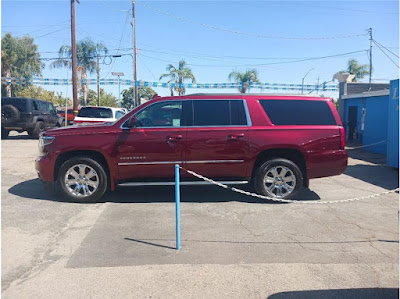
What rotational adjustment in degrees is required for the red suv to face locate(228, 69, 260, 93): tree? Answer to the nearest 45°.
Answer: approximately 90° to its right

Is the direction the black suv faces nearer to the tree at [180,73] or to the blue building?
the tree

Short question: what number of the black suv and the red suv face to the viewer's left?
1

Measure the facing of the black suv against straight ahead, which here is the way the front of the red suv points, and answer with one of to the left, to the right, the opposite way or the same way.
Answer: to the right

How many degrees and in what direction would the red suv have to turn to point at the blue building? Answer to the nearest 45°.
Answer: approximately 135° to its right

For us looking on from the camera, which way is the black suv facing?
facing away from the viewer and to the right of the viewer

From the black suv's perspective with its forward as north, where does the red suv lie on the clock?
The red suv is roughly at 4 o'clock from the black suv.

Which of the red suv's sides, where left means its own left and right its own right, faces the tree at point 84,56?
right

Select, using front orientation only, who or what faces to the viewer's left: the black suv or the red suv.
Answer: the red suv

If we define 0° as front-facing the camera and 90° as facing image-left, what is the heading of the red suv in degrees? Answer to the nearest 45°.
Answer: approximately 90°

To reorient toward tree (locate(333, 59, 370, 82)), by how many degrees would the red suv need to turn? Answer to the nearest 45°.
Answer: approximately 135° to its right

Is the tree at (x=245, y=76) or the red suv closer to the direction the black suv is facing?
the tree

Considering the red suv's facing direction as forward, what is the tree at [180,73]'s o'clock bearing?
The tree is roughly at 3 o'clock from the red suv.

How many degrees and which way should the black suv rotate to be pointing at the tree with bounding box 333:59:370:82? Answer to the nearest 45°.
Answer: approximately 45° to its right

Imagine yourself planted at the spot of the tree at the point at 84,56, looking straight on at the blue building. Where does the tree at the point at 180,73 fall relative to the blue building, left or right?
left
